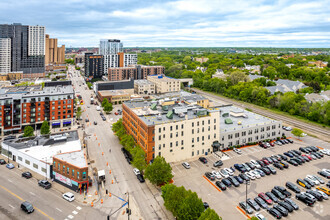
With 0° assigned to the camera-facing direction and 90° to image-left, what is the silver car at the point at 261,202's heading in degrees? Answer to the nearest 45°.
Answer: approximately 315°

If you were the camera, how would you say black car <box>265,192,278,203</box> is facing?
facing the viewer and to the right of the viewer

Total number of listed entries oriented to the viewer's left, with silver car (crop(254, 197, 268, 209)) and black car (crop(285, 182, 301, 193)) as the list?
0
